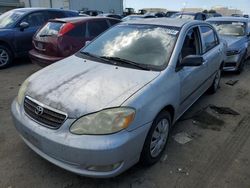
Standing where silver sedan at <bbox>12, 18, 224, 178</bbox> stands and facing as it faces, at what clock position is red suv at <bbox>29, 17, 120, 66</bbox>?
The red suv is roughly at 4 o'clock from the silver sedan.

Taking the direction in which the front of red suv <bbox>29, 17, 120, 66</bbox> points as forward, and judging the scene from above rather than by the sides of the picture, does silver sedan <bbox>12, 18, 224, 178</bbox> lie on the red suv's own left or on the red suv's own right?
on the red suv's own right

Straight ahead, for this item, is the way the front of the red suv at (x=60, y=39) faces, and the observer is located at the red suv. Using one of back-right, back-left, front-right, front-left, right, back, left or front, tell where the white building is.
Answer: front-left

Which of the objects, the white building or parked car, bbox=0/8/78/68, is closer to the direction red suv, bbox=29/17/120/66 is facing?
the white building

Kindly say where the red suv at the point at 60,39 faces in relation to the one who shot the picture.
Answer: facing away from the viewer and to the right of the viewer

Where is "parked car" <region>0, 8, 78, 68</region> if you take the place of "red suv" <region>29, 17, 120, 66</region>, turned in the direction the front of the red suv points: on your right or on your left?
on your left

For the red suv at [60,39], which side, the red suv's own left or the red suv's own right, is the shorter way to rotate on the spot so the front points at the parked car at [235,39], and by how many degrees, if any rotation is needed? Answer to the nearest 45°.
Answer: approximately 45° to the red suv's own right

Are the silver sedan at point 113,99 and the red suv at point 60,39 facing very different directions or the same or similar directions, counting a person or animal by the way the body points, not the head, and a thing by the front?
very different directions

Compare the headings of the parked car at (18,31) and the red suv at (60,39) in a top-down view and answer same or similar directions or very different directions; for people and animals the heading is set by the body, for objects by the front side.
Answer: very different directions

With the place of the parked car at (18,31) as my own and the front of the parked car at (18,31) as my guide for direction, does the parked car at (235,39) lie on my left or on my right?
on my left

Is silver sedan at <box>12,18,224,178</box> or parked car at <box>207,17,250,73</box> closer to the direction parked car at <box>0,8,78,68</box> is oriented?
the silver sedan
